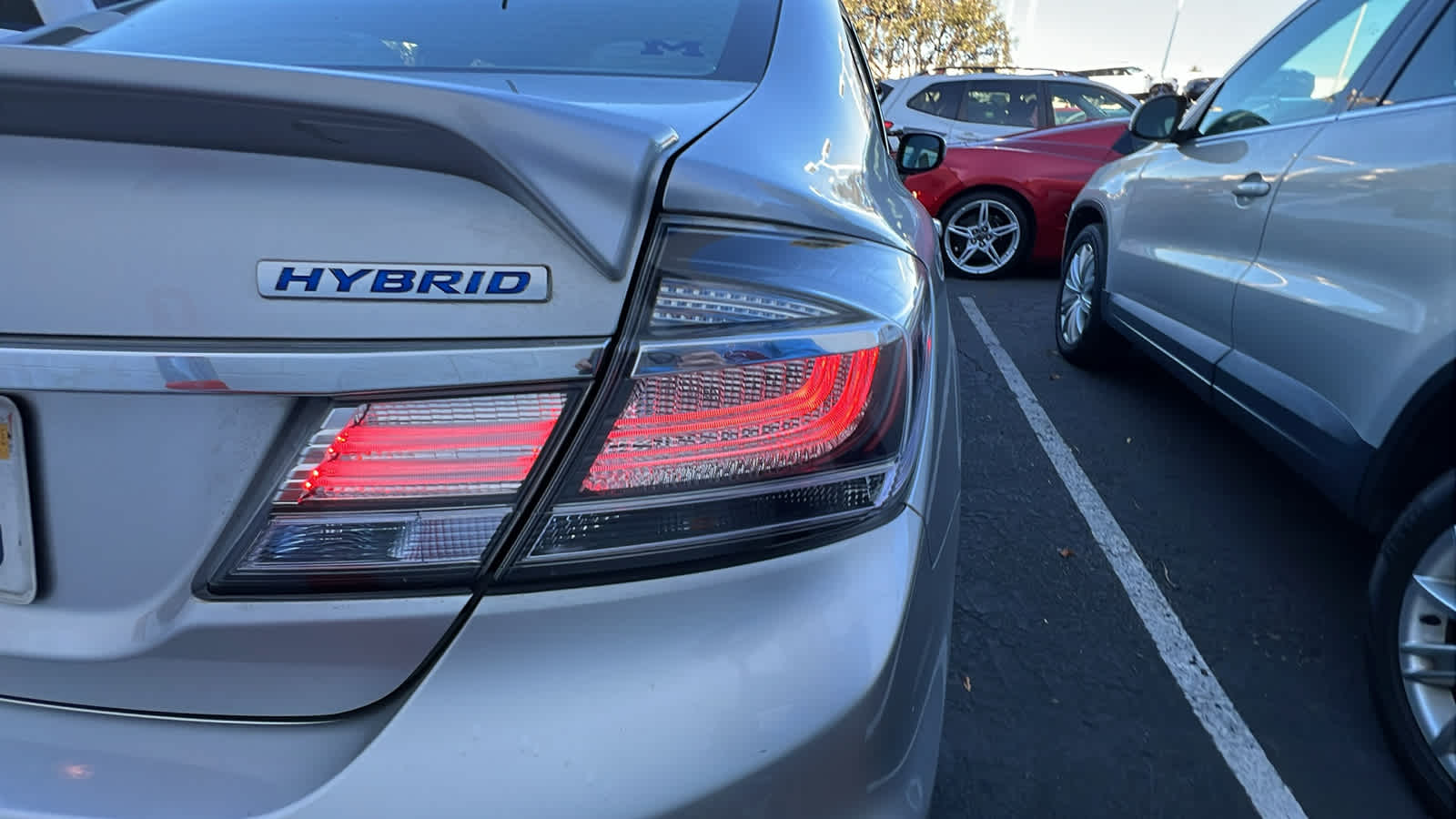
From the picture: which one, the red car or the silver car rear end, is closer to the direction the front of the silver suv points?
the red car

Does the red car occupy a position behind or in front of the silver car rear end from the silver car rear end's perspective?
in front

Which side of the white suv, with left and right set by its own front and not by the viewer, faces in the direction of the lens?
right

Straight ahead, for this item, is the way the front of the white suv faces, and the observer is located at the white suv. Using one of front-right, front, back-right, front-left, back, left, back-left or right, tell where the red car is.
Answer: right

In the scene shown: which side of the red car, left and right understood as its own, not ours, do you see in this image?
left

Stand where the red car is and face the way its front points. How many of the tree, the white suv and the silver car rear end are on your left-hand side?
1

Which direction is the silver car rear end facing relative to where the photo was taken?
away from the camera

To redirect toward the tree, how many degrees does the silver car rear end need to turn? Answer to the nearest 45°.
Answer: approximately 45° to its right

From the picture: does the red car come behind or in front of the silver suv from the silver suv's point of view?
in front

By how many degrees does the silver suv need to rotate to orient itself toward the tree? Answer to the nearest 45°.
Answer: approximately 45° to its right

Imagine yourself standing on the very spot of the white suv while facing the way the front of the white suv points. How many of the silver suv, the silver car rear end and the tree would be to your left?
1

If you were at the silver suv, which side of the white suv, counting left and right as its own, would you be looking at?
right

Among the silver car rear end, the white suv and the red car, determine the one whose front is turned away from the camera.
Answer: the silver car rear end
